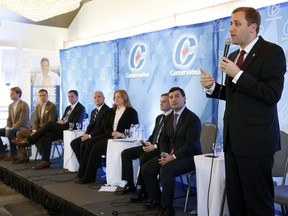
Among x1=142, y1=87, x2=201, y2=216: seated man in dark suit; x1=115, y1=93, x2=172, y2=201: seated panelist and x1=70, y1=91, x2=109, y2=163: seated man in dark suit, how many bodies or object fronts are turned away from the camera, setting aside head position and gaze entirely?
0

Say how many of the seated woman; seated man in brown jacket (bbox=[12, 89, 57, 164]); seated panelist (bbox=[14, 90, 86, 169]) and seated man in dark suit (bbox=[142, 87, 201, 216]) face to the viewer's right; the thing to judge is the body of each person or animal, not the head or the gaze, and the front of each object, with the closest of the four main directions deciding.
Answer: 0

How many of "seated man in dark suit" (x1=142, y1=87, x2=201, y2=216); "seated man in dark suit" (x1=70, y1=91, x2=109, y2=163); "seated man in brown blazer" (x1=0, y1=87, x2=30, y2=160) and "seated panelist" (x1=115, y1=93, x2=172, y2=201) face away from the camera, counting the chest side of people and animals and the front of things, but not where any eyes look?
0

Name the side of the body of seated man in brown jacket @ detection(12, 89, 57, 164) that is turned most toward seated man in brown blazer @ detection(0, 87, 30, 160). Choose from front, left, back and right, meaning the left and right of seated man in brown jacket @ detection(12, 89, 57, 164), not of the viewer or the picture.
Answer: right

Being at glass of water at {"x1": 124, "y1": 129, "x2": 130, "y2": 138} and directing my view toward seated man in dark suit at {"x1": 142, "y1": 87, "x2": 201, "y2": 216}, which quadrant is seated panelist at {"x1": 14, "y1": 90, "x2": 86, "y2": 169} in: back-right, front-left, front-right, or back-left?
back-right

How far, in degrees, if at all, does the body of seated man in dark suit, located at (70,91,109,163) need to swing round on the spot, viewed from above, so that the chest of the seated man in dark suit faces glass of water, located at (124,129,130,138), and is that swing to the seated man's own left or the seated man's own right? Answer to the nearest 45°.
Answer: approximately 90° to the seated man's own left

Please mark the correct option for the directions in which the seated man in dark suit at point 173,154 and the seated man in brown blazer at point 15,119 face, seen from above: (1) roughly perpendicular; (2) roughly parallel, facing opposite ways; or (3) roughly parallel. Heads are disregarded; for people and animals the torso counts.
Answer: roughly parallel

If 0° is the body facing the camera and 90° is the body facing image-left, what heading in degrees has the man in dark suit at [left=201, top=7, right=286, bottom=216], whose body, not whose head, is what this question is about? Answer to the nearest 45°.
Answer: approximately 45°

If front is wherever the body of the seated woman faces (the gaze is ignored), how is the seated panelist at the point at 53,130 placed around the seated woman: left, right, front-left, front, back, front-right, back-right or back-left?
right

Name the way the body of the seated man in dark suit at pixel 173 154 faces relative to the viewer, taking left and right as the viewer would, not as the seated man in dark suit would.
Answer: facing the viewer and to the left of the viewer

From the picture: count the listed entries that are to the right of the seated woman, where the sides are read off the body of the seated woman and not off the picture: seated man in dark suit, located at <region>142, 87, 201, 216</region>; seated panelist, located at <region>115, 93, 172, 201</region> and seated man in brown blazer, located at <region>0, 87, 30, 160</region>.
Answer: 1

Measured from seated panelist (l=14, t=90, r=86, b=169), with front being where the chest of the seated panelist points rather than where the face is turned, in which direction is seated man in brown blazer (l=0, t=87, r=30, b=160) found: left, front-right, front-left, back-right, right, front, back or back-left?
right

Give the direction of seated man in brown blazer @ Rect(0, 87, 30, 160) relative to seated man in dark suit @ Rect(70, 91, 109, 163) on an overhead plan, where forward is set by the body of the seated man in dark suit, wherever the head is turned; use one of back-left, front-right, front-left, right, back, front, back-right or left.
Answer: right

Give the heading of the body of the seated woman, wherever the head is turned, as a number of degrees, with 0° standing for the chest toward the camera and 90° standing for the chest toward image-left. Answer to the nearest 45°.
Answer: approximately 45°

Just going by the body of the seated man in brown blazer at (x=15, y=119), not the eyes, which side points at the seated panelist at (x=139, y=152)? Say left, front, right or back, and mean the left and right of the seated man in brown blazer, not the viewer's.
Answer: left

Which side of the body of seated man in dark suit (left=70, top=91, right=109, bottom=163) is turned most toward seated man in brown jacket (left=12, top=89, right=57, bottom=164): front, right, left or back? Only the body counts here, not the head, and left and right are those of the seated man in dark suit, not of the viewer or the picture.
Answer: right
